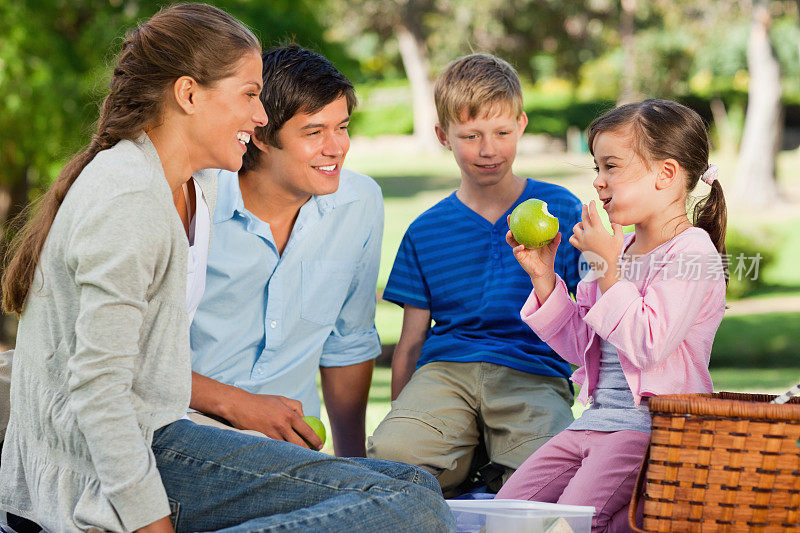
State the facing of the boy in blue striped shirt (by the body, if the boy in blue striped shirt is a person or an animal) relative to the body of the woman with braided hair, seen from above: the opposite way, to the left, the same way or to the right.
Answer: to the right

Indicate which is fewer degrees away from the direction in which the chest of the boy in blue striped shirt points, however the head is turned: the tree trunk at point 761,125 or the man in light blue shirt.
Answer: the man in light blue shirt

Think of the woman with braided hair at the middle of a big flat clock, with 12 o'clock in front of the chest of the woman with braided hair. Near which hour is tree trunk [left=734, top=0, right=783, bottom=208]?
The tree trunk is roughly at 10 o'clock from the woman with braided hair.

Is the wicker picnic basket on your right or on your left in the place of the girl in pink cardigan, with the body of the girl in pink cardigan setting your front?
on your left

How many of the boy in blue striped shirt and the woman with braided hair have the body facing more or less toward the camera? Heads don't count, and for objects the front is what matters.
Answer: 1

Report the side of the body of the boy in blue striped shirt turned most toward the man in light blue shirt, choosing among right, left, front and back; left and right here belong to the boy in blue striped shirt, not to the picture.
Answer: right

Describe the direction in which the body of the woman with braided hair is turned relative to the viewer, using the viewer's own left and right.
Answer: facing to the right of the viewer
